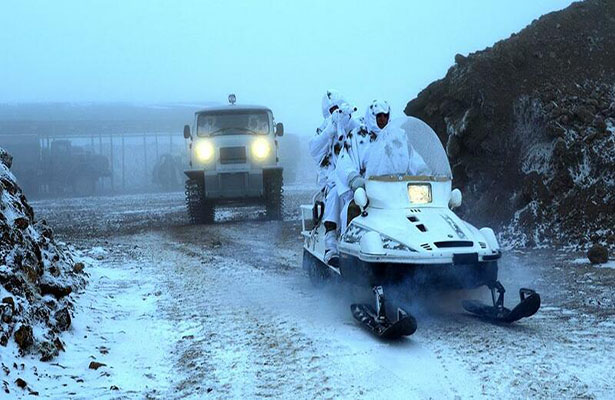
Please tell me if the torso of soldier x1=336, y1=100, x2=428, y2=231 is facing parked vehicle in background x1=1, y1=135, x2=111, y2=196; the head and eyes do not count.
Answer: no

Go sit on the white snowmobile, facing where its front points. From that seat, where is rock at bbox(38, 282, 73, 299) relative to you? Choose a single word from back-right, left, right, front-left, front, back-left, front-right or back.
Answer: back-right

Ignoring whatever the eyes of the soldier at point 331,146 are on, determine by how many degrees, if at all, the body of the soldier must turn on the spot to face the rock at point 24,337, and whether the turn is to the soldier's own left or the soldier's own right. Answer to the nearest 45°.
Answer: approximately 90° to the soldier's own right

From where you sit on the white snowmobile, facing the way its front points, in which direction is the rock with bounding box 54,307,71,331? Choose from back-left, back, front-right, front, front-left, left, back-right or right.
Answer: back-right

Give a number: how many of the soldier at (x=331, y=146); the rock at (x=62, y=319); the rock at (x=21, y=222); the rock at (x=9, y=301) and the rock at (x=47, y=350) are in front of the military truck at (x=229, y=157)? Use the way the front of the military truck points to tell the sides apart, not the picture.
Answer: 5

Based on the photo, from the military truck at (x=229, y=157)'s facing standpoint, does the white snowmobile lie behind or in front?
in front

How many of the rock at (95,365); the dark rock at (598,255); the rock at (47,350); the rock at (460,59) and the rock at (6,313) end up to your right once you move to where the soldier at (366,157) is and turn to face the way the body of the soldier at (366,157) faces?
3

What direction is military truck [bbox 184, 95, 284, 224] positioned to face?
toward the camera

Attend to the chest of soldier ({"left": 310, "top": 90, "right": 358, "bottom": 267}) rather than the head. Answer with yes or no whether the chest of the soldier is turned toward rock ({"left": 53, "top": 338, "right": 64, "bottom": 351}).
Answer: no

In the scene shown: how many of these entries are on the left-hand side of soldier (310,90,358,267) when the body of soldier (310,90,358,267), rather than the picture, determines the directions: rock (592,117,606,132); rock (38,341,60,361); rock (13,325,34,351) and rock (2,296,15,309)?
1

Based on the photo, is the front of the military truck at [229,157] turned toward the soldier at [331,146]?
yes

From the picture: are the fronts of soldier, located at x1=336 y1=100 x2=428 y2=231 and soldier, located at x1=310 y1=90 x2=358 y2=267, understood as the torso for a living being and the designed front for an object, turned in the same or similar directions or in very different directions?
same or similar directions

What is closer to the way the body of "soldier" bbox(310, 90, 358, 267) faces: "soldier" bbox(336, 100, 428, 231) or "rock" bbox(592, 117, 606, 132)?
the soldier

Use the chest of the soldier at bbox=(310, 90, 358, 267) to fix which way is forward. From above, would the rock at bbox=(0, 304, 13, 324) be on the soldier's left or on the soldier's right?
on the soldier's right

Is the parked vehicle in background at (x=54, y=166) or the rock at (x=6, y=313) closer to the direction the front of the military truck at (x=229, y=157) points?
the rock

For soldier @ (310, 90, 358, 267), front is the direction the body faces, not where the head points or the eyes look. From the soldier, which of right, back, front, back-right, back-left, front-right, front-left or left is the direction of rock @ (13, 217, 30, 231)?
right

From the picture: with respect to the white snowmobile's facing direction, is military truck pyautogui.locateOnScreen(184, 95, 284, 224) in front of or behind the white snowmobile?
behind

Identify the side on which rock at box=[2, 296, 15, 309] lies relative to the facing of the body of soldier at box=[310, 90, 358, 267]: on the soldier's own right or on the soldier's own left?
on the soldier's own right

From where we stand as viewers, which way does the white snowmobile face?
facing the viewer and to the right of the viewer

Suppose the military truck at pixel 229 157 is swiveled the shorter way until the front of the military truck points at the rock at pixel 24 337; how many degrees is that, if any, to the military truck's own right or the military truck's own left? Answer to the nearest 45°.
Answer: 0° — it already faces it

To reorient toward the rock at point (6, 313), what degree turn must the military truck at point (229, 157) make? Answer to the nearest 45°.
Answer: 0° — it already faces it
